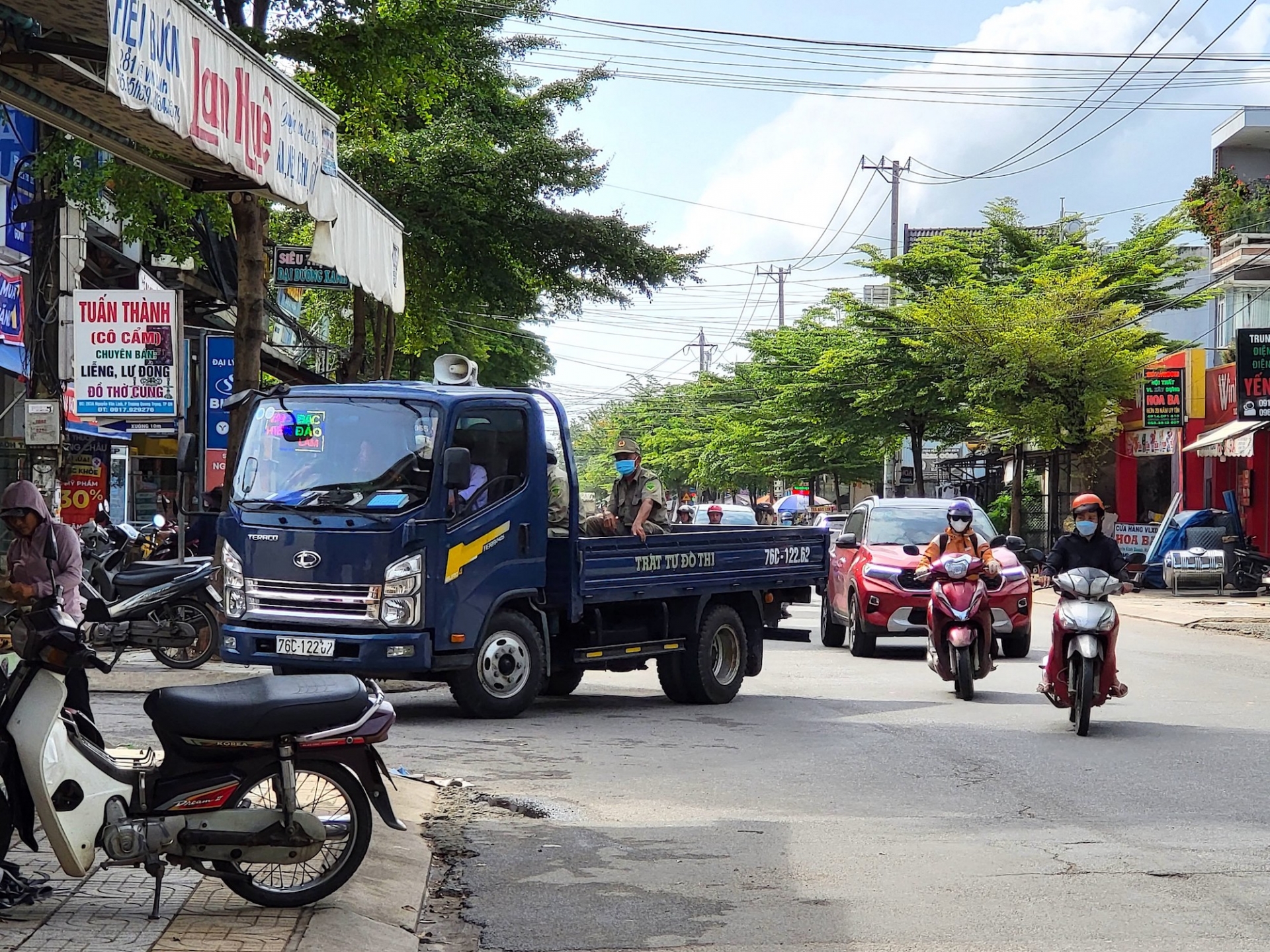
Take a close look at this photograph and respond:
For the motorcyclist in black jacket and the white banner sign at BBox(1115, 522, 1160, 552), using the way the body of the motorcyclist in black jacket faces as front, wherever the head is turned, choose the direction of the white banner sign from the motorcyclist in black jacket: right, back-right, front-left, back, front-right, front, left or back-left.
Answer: back

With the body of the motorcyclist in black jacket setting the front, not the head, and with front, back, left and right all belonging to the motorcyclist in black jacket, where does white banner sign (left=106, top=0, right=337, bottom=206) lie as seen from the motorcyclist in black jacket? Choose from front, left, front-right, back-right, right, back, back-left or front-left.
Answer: front-right

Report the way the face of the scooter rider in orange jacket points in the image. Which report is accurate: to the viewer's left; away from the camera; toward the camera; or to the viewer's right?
toward the camera

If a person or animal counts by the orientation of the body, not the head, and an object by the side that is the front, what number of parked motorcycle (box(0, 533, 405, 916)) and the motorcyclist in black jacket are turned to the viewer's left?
1

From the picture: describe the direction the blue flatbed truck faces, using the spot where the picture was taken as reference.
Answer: facing the viewer and to the left of the viewer

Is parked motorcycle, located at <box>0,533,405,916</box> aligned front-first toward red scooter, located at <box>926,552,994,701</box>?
no

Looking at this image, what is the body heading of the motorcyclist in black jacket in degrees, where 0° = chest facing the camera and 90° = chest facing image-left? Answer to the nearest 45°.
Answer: approximately 0°

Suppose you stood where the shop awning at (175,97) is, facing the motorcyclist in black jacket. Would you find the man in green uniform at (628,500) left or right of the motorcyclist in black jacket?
left

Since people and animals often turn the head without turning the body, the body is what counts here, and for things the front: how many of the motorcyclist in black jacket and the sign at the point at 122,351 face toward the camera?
2

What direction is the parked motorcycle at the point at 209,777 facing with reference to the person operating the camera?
facing to the left of the viewer

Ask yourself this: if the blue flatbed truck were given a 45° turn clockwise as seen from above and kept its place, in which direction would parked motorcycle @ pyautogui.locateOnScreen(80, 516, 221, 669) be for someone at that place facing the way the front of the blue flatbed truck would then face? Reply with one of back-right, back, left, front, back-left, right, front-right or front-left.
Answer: front-right

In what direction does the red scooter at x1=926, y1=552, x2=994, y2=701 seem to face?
toward the camera

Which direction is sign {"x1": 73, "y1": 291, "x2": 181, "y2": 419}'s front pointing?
toward the camera

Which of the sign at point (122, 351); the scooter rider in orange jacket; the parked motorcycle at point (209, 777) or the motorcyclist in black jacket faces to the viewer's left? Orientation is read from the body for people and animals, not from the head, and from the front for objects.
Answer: the parked motorcycle

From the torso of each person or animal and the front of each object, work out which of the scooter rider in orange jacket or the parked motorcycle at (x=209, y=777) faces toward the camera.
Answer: the scooter rider in orange jacket

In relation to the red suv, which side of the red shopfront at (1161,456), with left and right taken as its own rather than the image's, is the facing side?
front

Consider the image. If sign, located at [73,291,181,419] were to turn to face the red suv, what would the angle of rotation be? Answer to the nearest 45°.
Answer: approximately 90° to its left

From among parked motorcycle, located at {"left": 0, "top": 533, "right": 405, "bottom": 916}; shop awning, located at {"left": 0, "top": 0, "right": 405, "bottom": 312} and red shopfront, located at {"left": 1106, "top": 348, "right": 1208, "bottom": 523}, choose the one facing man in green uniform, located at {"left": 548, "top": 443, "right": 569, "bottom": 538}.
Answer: the red shopfront
